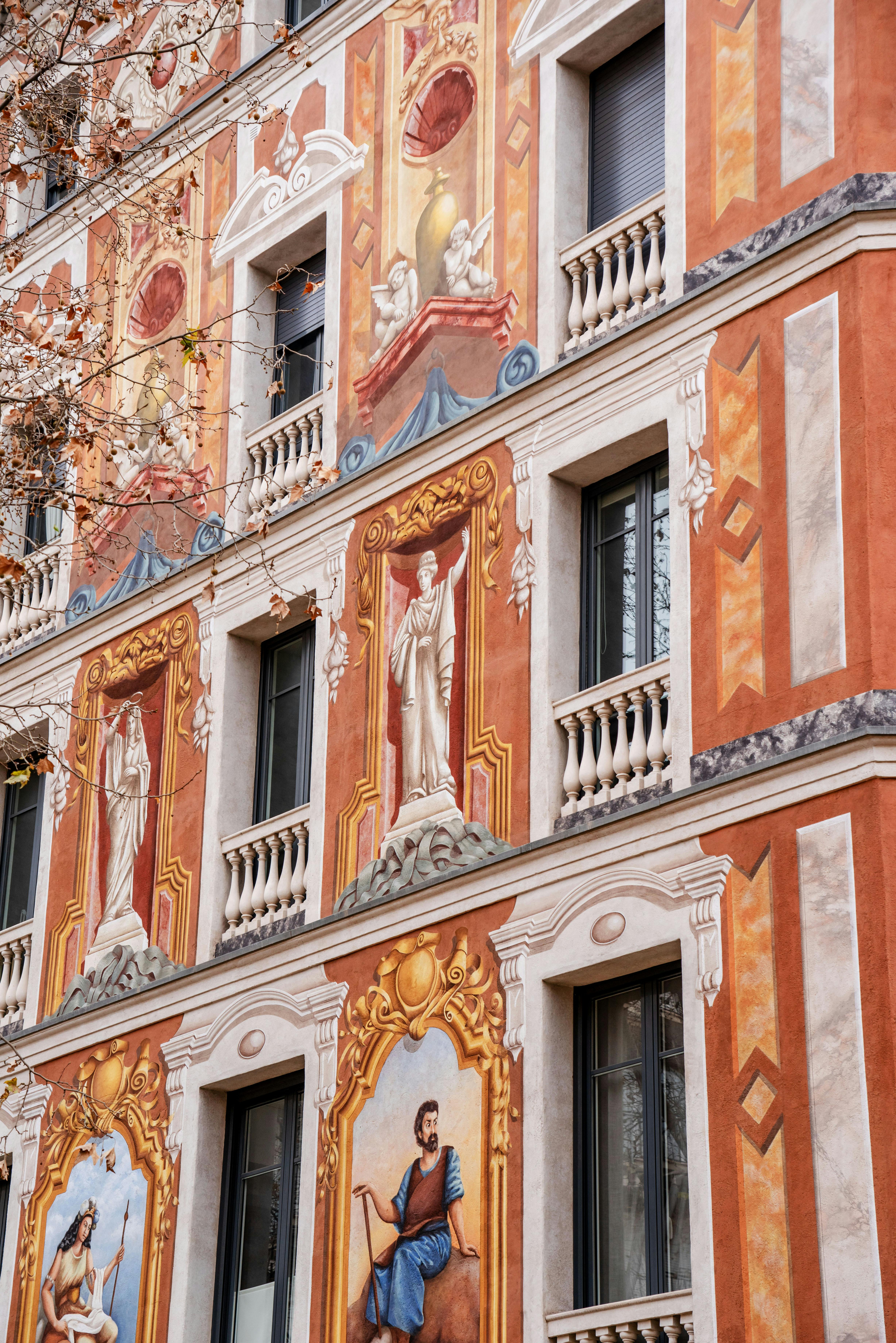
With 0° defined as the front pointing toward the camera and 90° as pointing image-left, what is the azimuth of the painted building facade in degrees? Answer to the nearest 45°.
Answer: approximately 45°
